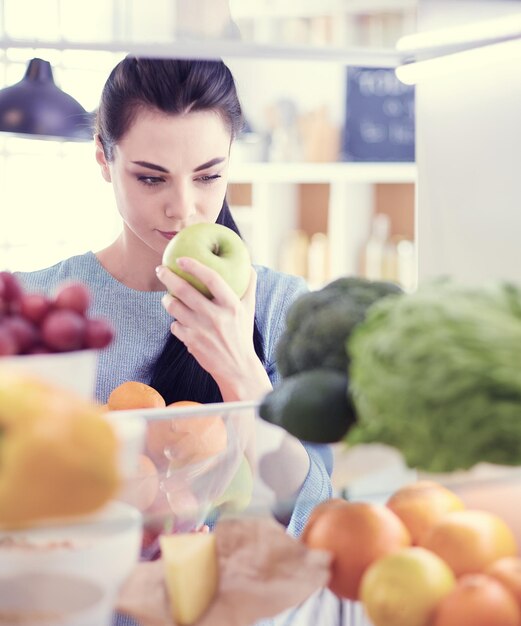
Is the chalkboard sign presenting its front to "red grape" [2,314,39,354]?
yes

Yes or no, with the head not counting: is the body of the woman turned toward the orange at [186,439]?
yes

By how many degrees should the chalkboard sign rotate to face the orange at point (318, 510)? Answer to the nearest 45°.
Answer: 0° — it already faces it

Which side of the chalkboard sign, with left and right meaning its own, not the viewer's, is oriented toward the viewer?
front

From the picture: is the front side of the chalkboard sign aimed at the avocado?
yes

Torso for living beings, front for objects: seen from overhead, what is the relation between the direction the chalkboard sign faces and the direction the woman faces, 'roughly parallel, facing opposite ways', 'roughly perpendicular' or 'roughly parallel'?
roughly parallel

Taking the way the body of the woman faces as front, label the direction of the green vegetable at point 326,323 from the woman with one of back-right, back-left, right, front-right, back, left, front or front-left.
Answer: front

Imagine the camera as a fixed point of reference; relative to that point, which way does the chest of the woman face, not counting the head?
toward the camera

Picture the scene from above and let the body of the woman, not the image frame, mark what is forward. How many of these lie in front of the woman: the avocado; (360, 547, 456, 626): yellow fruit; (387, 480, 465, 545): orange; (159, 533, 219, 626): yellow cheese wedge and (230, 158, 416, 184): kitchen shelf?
4

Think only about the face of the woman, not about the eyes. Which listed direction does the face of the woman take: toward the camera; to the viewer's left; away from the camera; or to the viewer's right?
toward the camera

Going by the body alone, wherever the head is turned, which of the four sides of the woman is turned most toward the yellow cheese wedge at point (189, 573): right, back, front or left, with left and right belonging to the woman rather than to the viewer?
front

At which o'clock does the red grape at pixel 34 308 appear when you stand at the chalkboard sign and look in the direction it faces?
The red grape is roughly at 12 o'clock from the chalkboard sign.

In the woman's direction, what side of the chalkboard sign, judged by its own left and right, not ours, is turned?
front

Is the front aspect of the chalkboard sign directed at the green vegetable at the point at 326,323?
yes

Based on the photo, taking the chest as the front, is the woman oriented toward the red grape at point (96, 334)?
yes

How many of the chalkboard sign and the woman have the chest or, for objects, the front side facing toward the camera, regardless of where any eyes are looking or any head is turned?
2

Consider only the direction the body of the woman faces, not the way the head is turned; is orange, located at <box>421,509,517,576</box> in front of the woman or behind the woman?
in front

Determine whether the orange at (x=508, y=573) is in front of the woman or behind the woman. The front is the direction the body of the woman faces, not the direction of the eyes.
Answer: in front

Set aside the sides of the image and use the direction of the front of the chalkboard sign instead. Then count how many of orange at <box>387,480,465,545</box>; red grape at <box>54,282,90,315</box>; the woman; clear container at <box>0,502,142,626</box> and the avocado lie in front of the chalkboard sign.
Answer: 5

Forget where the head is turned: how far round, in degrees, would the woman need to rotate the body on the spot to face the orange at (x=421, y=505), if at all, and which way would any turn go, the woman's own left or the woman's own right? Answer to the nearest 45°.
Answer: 0° — they already face it
